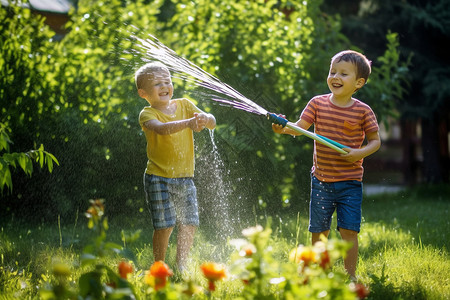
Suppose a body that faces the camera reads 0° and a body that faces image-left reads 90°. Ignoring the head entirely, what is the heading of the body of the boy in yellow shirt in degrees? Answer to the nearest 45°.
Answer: approximately 315°

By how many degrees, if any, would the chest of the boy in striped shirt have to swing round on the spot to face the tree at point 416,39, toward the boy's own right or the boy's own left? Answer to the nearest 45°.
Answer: approximately 135° to the boy's own right

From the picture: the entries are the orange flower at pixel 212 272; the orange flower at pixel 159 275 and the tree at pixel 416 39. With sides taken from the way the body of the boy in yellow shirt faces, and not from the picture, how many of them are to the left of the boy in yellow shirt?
1

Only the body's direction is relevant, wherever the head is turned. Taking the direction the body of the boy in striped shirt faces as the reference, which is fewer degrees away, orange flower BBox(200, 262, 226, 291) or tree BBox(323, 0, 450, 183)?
the orange flower

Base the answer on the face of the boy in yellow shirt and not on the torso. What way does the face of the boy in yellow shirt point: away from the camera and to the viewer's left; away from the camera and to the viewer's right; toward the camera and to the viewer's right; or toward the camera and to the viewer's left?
toward the camera and to the viewer's right

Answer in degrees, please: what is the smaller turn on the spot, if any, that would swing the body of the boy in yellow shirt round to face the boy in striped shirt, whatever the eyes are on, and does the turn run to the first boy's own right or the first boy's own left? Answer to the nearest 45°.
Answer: approximately 45° to the first boy's own left

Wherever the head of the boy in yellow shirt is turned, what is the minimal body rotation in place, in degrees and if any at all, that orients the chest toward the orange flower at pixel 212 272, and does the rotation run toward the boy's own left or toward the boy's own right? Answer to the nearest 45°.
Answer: approximately 45° to the boy's own right
